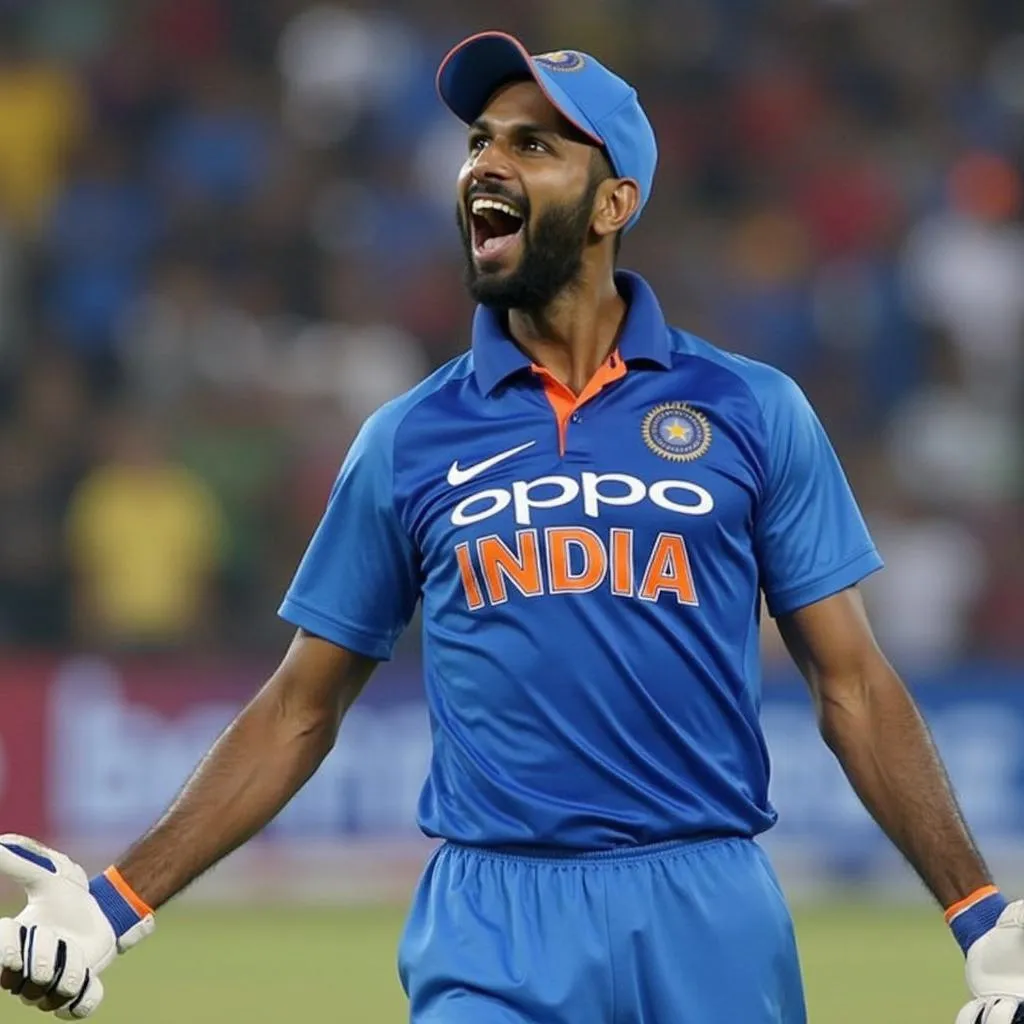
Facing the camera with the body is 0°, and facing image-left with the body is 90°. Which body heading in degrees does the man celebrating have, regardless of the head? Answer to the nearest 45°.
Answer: approximately 0°

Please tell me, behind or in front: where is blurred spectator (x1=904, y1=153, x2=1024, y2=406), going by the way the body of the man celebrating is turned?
behind

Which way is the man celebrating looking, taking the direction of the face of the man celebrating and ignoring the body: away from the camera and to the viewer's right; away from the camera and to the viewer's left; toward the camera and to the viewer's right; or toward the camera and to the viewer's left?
toward the camera and to the viewer's left

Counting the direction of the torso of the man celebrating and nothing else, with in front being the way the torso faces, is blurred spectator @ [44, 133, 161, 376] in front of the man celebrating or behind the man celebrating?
behind

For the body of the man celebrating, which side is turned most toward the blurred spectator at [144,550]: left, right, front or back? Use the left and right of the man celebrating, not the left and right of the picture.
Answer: back

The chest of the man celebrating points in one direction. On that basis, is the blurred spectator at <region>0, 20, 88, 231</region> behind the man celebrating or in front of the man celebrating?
behind
